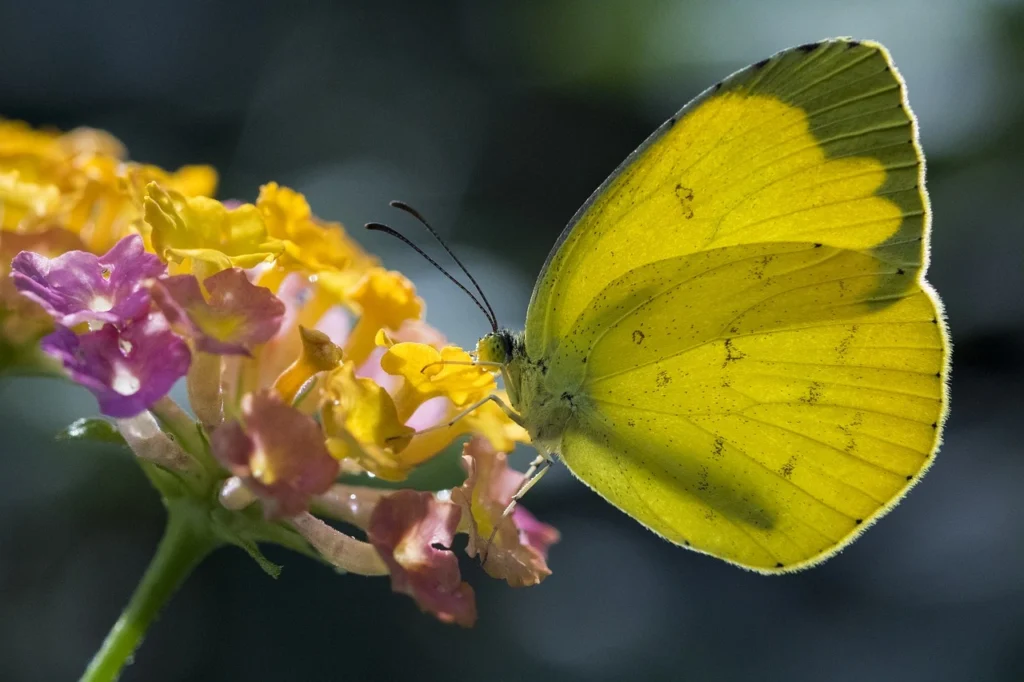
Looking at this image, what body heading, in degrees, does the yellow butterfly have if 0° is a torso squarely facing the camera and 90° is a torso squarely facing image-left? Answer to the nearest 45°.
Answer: approximately 90°

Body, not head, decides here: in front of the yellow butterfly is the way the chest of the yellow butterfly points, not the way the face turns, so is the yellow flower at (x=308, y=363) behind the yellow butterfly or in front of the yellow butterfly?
in front
